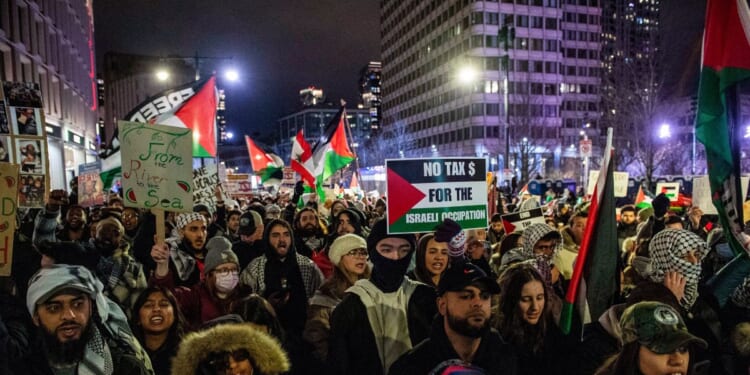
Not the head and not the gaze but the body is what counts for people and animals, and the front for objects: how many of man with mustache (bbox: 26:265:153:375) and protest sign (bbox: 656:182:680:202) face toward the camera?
2

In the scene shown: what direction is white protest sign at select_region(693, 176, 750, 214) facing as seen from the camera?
toward the camera

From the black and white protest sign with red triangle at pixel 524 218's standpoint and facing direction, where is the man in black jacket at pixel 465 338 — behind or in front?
in front

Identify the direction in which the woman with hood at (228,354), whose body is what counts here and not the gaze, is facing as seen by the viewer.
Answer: toward the camera

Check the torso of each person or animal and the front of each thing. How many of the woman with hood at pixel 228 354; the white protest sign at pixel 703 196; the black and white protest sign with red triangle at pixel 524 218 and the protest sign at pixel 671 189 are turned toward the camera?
4

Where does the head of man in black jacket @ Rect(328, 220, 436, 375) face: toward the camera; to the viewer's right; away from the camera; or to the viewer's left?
toward the camera

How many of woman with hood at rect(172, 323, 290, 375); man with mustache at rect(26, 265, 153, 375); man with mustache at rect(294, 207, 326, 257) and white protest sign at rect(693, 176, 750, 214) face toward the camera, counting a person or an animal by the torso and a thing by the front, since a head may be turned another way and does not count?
4

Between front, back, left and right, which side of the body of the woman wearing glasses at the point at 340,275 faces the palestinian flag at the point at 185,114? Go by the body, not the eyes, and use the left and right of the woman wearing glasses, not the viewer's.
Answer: back

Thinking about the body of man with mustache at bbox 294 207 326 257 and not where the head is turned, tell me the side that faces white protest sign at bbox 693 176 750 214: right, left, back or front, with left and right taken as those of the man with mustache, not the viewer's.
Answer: left

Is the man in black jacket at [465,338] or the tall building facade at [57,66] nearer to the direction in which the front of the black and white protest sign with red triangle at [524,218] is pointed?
the man in black jacket

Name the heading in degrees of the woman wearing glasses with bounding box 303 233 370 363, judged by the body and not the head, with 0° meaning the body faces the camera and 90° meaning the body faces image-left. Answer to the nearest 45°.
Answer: approximately 315°

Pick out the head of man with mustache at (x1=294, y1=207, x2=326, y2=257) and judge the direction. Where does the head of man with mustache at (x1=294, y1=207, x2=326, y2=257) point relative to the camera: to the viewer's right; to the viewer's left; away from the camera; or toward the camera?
toward the camera

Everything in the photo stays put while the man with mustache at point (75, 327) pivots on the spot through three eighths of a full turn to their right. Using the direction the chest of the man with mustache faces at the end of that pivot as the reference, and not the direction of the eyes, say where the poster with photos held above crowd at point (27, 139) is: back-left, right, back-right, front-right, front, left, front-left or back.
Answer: front-right

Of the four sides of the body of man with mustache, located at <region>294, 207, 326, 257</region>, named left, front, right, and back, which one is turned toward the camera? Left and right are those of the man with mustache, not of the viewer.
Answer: front

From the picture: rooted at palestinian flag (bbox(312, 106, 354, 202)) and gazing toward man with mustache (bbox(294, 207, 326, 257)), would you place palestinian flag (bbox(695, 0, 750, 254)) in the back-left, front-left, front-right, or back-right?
front-left

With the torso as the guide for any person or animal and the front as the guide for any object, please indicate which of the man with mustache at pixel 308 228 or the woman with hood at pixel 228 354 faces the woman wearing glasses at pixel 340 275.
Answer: the man with mustache
